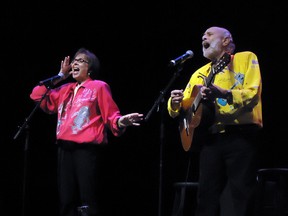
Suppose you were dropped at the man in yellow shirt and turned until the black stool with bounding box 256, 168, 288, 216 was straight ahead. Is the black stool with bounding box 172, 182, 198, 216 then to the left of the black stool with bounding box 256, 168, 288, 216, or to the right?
left

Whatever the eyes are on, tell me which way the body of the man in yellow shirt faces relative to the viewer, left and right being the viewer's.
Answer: facing the viewer and to the left of the viewer

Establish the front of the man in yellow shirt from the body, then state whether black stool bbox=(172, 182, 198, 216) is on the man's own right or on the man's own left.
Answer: on the man's own right

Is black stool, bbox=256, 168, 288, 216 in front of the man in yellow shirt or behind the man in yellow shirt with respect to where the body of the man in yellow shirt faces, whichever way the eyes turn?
behind
